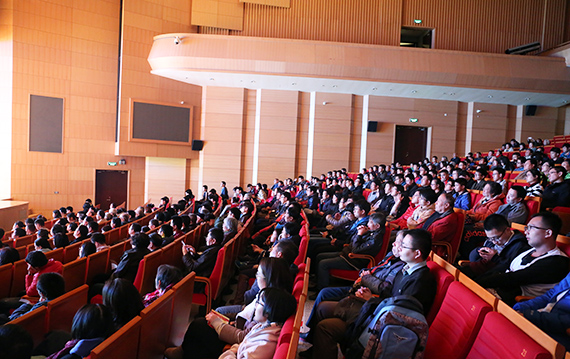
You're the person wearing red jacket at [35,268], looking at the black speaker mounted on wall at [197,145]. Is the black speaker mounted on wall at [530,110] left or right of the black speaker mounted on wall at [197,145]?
right

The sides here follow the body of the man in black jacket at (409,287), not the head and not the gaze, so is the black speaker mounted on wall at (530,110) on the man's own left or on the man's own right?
on the man's own right

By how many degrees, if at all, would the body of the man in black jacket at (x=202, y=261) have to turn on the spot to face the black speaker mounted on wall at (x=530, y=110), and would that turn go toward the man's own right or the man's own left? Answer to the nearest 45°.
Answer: approximately 135° to the man's own right

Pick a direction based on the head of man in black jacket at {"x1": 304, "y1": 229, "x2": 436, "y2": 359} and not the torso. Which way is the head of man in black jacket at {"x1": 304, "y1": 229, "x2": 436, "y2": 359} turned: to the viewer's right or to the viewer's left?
to the viewer's left

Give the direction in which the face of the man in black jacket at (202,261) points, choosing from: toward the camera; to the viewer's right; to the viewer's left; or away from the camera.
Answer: to the viewer's left

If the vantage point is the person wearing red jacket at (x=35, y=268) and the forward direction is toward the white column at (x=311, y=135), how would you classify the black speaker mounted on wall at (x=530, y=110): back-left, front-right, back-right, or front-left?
front-right

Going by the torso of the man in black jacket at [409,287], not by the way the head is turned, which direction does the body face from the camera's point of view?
to the viewer's left

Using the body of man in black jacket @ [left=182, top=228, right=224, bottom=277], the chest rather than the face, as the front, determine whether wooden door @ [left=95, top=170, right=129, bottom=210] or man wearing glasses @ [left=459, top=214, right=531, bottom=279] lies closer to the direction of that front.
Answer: the wooden door

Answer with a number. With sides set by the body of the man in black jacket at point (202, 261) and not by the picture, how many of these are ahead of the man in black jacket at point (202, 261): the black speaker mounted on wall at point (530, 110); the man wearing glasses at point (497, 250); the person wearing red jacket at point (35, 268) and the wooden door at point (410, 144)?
1

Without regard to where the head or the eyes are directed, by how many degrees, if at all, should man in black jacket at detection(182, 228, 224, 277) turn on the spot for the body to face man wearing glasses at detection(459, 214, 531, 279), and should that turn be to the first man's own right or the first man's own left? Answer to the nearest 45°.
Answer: approximately 135° to the first man's own left

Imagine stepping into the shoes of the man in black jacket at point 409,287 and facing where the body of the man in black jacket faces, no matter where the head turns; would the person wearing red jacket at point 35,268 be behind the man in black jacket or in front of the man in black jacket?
in front

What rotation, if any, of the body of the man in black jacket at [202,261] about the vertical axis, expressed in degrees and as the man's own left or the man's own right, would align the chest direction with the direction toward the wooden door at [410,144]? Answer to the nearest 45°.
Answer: approximately 135° to the man's own right

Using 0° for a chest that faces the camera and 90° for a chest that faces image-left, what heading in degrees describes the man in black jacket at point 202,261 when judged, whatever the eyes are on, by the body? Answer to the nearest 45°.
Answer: approximately 90°

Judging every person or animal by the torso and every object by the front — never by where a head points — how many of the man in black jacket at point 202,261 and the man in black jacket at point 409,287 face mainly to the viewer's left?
2

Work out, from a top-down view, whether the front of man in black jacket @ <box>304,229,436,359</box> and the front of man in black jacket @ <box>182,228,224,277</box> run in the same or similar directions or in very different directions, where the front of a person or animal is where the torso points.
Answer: same or similar directions

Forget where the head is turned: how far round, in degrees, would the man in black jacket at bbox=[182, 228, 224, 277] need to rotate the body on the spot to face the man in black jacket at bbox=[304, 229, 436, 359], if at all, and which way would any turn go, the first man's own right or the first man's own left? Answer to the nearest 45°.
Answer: approximately 135° to the first man's own left

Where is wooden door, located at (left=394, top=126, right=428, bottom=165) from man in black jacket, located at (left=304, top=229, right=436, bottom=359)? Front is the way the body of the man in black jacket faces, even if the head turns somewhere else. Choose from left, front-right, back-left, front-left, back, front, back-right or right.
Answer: right
